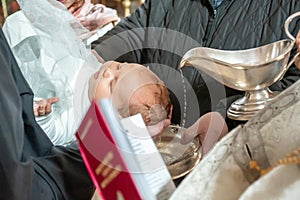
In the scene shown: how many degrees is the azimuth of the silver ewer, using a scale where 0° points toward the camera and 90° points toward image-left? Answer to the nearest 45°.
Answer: approximately 90°
